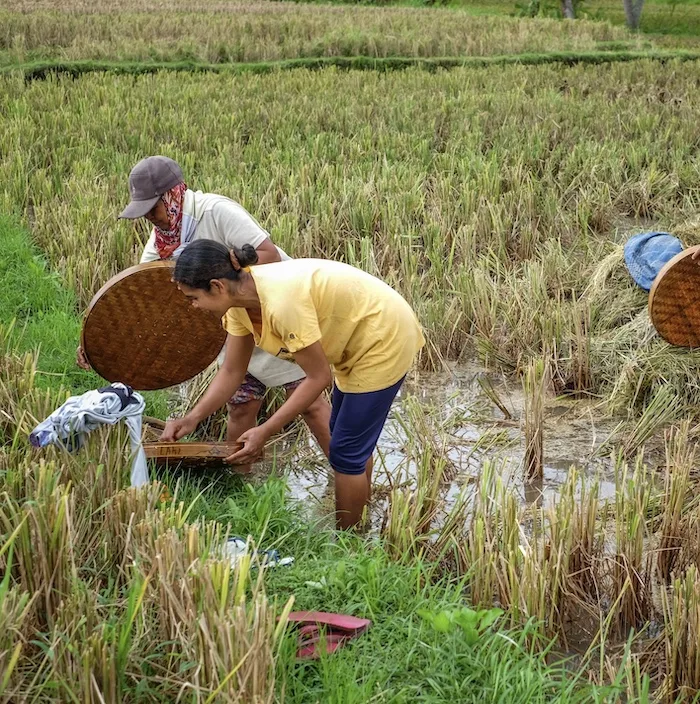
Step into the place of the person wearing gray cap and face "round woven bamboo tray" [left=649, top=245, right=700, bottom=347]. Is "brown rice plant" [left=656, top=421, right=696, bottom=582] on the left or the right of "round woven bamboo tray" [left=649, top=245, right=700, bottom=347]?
right

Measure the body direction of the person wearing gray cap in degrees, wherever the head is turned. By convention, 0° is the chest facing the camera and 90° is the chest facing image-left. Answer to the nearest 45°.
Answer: approximately 45°

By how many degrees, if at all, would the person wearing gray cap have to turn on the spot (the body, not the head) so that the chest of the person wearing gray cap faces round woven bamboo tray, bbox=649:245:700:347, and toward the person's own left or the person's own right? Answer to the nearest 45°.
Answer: approximately 135° to the person's own left

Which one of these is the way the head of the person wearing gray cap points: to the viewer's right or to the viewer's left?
to the viewer's left

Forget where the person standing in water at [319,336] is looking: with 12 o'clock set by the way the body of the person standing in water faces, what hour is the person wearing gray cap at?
The person wearing gray cap is roughly at 2 o'clock from the person standing in water.

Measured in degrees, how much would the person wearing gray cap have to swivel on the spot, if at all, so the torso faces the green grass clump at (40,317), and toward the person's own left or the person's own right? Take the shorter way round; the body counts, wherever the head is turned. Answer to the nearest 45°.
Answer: approximately 90° to the person's own right

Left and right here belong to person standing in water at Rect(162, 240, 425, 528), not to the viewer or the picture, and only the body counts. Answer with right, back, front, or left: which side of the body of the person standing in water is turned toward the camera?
left

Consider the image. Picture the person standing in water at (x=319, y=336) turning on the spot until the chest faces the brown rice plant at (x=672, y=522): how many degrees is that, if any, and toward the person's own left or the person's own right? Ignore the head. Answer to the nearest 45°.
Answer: approximately 180°

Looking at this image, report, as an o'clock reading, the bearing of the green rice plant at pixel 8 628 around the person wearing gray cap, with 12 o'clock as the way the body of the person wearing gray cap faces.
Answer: The green rice plant is roughly at 11 o'clock from the person wearing gray cap.
